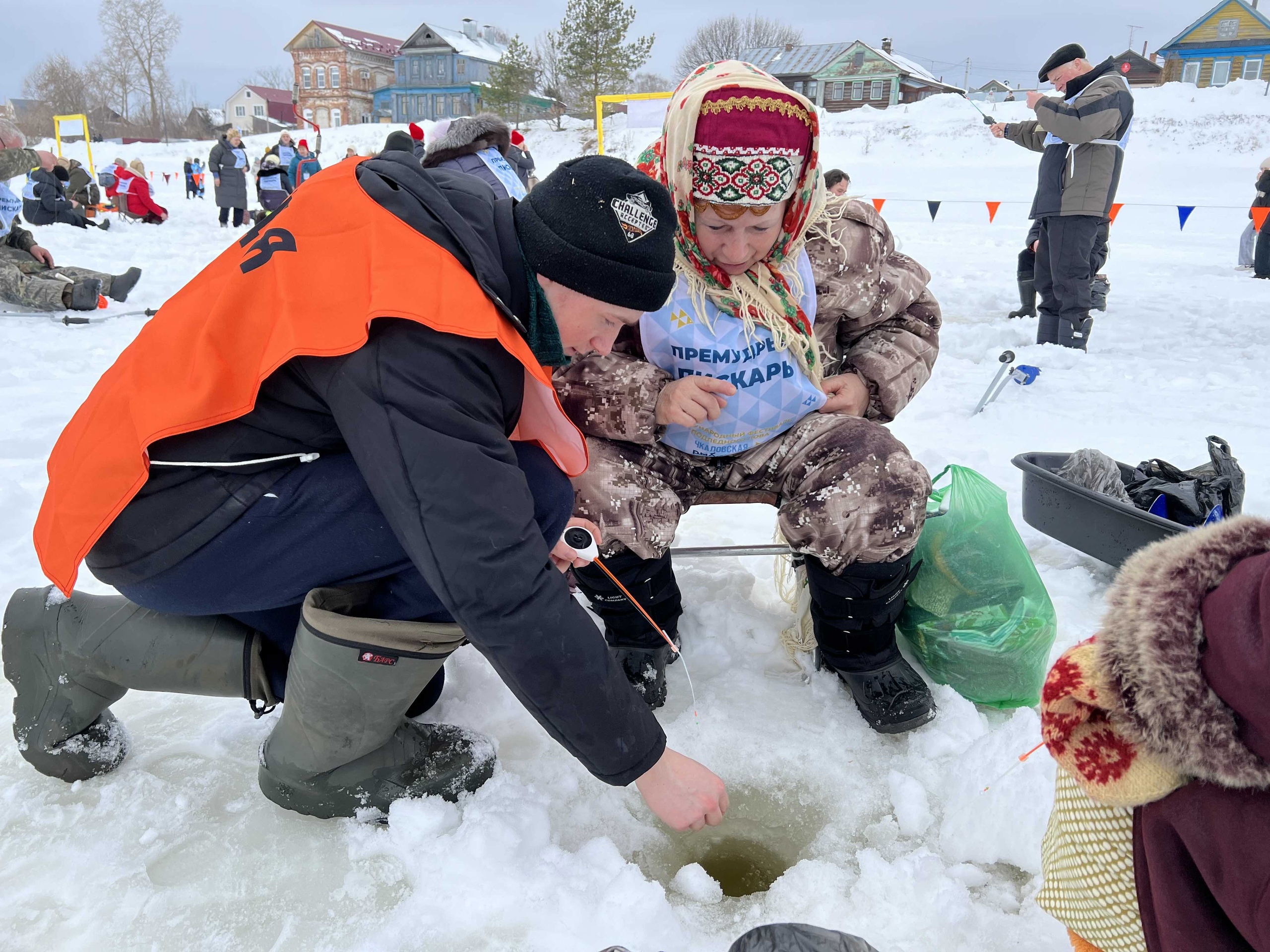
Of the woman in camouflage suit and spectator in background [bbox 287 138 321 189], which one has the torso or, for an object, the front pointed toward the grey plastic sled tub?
the spectator in background

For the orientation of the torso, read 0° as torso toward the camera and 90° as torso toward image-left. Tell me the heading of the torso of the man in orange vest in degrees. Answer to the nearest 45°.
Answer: approximately 270°

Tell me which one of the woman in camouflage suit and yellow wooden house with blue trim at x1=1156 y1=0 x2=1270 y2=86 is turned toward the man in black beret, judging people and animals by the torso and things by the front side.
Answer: the yellow wooden house with blue trim

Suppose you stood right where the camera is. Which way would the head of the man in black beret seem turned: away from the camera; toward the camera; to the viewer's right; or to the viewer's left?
to the viewer's left

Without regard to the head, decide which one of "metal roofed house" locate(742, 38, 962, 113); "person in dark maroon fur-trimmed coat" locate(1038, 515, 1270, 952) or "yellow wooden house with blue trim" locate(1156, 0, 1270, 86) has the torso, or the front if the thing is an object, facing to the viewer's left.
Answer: the person in dark maroon fur-trimmed coat

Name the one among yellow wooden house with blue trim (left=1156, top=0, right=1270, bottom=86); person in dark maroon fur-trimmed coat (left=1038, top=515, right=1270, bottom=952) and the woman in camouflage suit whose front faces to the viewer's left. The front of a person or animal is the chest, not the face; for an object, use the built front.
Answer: the person in dark maroon fur-trimmed coat

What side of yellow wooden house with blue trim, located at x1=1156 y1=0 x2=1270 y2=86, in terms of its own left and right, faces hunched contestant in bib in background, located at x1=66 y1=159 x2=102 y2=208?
front

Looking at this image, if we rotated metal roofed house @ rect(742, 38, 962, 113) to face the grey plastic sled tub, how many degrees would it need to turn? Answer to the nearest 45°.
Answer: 0° — it already faces it

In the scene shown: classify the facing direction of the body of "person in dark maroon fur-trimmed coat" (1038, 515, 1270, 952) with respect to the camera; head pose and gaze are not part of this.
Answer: to the viewer's left

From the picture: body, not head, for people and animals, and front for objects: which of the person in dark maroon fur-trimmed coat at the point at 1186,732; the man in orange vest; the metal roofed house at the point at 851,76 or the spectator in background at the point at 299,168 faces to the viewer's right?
the man in orange vest

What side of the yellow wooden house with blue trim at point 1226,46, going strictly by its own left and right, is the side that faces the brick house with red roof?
right
